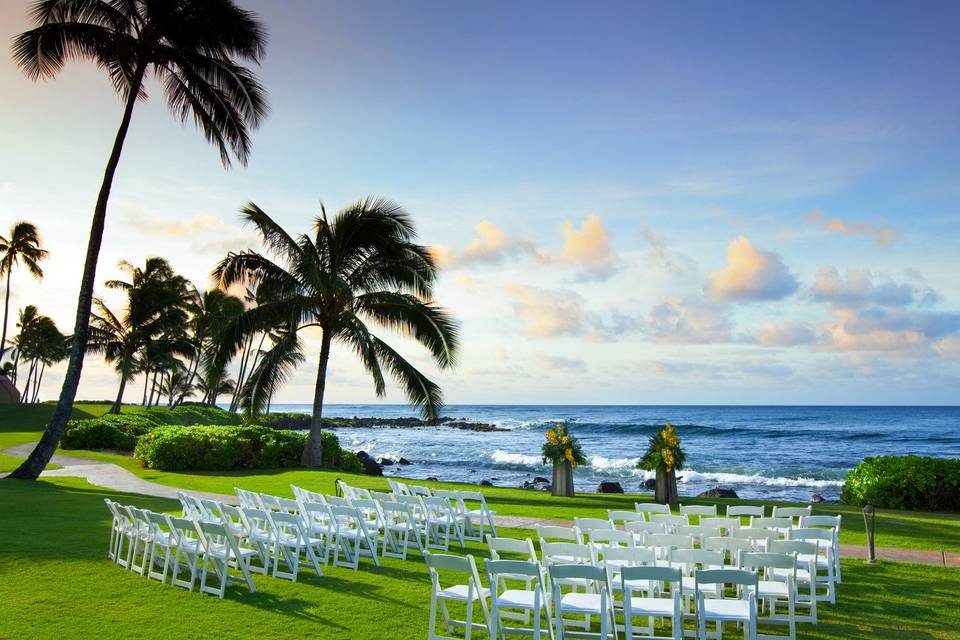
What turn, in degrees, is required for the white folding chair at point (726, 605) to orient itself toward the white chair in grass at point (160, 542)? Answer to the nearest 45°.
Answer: approximately 90° to its left

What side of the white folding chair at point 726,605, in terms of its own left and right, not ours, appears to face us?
back

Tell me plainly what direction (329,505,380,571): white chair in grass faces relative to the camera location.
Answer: facing away from the viewer and to the right of the viewer

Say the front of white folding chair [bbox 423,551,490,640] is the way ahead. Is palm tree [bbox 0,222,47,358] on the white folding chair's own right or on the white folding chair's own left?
on the white folding chair's own left

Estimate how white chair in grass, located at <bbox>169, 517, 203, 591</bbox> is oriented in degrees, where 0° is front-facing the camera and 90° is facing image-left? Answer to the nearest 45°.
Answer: approximately 225°

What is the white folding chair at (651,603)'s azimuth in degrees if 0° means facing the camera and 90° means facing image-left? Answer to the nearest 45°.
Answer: approximately 180°

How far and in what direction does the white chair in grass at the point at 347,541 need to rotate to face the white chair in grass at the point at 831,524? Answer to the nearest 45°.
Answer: approximately 45° to its right

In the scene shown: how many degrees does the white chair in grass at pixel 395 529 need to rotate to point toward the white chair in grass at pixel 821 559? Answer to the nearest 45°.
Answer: approximately 90° to its right

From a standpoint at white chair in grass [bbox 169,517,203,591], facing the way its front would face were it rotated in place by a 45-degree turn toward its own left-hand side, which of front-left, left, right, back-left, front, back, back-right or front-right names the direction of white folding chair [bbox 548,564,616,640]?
back-right

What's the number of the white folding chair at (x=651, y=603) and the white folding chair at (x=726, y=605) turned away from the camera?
2

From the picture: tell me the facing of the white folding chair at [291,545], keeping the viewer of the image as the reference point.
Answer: facing away from the viewer and to the right of the viewer

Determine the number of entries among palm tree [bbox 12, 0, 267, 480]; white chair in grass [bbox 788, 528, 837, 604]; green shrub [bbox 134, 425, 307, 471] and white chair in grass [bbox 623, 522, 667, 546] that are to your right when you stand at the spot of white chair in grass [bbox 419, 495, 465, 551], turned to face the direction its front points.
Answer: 2

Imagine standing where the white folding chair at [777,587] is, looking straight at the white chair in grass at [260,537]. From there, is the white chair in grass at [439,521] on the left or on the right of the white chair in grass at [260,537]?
right

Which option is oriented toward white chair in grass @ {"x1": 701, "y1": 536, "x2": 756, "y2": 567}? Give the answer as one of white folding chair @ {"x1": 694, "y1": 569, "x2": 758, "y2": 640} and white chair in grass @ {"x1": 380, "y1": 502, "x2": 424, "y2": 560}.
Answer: the white folding chair

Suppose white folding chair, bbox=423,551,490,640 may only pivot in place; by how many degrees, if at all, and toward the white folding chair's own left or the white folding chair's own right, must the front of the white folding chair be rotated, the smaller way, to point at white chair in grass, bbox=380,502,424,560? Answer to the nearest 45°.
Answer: approximately 45° to the white folding chair's own left

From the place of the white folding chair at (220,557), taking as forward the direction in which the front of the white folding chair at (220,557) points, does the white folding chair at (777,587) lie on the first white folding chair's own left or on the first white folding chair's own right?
on the first white folding chair's own right

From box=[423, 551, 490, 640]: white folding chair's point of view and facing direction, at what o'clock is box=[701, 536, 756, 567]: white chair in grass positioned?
The white chair in grass is roughly at 1 o'clock from the white folding chair.
